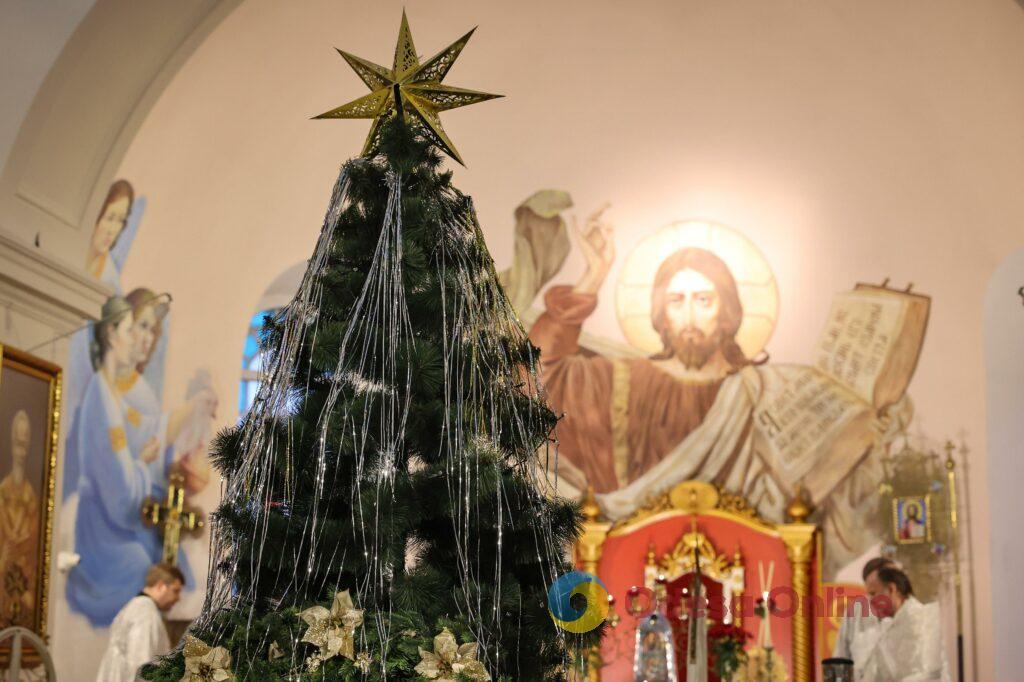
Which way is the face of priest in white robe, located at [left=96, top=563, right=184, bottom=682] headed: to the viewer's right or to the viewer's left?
to the viewer's right

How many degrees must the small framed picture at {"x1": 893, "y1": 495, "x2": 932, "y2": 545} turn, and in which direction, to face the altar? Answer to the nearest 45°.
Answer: approximately 90° to its right

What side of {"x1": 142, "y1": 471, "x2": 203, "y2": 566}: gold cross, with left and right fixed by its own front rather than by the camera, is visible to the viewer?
front

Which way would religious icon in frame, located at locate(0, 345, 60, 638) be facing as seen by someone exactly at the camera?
facing the viewer and to the right of the viewer

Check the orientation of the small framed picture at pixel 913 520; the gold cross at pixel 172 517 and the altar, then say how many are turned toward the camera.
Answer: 3

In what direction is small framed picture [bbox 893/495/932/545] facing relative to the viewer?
toward the camera

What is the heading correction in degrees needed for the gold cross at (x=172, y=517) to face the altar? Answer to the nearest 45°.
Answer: approximately 90° to its left

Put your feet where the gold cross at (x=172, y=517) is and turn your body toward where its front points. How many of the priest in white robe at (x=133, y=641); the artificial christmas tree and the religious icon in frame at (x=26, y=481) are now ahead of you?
3

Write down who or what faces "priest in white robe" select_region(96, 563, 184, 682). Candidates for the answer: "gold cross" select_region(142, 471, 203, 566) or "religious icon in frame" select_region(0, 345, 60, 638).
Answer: the gold cross

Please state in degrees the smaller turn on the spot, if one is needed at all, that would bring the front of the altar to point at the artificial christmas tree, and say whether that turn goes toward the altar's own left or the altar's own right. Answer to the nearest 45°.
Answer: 0° — it already faces it

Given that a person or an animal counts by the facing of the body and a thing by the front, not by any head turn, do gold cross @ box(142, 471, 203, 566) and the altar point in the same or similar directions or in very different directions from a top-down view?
same or similar directions

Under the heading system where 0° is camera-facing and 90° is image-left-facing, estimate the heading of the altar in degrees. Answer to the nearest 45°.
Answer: approximately 0°

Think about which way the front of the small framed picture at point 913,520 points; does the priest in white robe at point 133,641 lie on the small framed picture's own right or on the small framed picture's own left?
on the small framed picture's own right

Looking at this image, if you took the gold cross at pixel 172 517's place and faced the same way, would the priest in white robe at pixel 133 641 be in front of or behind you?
in front
